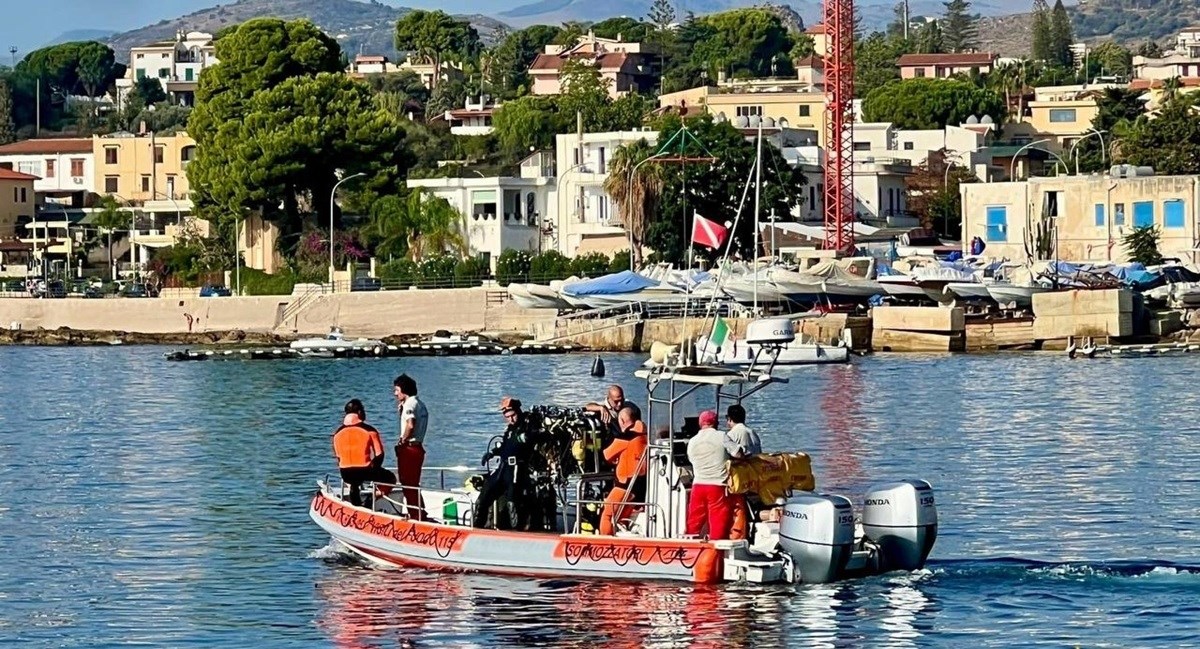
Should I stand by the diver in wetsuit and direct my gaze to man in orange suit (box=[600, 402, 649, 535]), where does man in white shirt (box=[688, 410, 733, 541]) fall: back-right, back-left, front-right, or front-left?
front-right

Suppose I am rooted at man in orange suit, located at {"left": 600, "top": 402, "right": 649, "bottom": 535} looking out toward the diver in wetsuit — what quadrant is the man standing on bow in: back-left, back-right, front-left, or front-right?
front-right

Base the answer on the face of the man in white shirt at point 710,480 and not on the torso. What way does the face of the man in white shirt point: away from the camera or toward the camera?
away from the camera

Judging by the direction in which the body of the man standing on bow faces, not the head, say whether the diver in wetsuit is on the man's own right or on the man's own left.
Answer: on the man's own left

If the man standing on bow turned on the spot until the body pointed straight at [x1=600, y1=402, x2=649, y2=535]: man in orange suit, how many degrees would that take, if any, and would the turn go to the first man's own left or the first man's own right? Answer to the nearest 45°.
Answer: approximately 135° to the first man's own left
